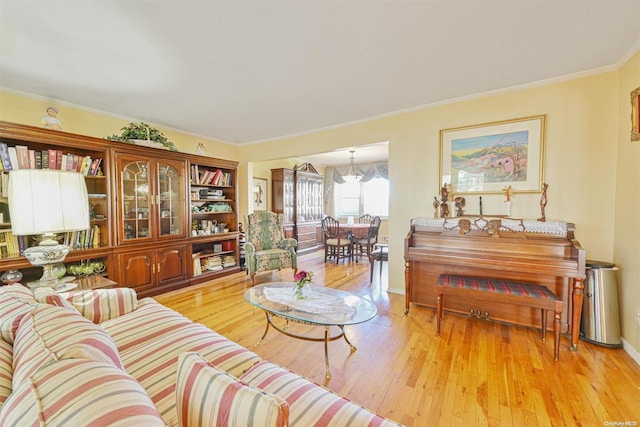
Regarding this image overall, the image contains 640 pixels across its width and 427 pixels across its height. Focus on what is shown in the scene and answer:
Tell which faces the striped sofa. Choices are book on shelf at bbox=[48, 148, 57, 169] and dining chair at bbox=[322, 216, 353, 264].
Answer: the book on shelf

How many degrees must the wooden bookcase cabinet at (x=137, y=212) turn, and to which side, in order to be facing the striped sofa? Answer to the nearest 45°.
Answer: approximately 45° to its right

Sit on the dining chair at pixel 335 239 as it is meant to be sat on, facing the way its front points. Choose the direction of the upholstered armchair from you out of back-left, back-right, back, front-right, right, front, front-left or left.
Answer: back

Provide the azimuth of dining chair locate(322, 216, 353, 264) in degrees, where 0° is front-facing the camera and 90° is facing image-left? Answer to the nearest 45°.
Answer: approximately 225°

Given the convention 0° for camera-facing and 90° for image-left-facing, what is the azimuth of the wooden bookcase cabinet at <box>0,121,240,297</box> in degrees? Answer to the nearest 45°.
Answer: approximately 315°

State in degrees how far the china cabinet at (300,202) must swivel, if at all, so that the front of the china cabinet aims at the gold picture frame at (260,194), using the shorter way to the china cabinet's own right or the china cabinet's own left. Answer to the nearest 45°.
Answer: approximately 135° to the china cabinet's own right

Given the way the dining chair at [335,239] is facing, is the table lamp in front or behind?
behind

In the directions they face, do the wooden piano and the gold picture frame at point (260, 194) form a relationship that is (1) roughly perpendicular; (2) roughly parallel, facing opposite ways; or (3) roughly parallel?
roughly perpendicular

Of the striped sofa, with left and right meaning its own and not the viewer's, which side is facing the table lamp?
left
